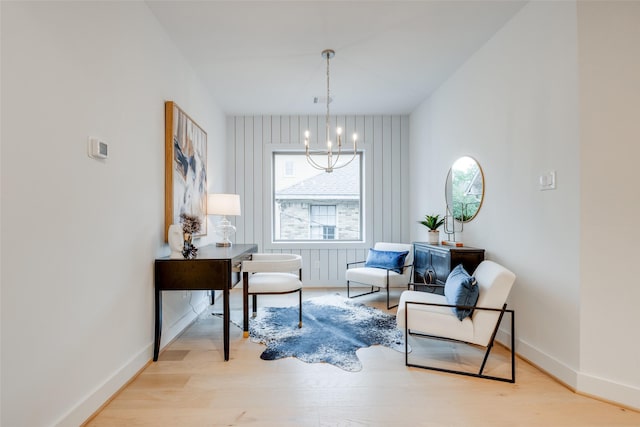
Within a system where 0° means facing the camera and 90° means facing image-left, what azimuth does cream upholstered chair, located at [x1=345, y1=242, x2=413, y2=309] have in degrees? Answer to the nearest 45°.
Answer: approximately 45°

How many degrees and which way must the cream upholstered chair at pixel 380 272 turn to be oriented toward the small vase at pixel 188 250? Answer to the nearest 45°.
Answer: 0° — it already faces it

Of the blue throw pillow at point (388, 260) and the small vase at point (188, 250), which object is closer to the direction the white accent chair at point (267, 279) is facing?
the small vase

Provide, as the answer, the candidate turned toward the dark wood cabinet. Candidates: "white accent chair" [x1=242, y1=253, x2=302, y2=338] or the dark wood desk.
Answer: the dark wood desk

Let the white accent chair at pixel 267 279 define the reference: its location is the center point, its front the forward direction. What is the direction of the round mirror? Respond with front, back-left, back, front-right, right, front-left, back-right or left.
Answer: back

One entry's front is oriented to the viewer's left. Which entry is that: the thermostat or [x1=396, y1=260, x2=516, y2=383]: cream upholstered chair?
the cream upholstered chair

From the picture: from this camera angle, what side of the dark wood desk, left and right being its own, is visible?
right

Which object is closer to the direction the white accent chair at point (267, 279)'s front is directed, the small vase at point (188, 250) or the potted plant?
the small vase

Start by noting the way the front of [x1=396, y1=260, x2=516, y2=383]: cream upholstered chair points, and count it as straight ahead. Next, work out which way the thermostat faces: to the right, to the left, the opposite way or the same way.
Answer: the opposite way

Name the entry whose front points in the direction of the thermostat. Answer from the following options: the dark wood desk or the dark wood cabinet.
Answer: the dark wood cabinet

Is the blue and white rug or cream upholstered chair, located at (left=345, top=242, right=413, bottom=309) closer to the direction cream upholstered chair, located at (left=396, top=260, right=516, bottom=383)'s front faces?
the blue and white rug

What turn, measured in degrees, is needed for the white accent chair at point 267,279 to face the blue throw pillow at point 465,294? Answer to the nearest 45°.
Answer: approximately 135° to its left

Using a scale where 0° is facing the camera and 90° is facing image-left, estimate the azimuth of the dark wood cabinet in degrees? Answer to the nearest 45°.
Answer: approximately 45°

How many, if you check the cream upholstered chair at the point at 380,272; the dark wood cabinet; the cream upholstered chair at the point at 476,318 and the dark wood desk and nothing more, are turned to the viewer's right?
1
